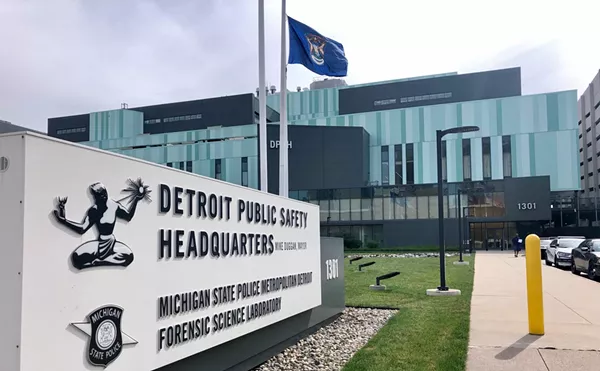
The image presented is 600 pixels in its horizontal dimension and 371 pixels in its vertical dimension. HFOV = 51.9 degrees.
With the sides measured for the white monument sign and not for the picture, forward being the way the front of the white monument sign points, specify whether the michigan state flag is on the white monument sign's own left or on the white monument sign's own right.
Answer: on the white monument sign's own left

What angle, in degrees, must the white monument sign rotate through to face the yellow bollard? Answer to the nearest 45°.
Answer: approximately 90° to its left

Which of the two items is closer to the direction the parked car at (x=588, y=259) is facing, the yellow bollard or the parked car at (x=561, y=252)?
the yellow bollard

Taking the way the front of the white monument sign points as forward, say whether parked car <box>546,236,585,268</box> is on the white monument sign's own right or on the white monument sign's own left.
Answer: on the white monument sign's own left

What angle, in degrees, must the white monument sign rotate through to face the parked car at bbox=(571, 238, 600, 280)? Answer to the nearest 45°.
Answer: approximately 90° to its left

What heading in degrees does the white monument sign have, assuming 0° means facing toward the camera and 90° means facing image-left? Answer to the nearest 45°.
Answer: approximately 315°
